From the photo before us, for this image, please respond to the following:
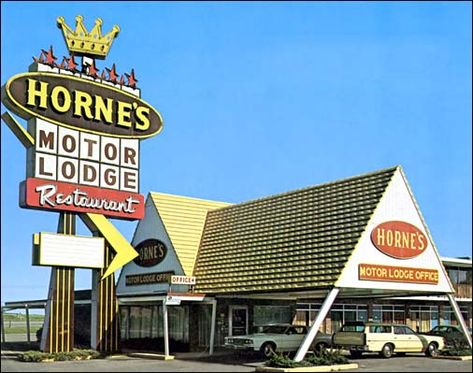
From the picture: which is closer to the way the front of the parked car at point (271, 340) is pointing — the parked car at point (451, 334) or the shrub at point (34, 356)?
the shrub

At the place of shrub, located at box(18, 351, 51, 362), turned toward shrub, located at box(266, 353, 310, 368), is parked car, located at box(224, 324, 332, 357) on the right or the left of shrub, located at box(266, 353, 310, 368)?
left

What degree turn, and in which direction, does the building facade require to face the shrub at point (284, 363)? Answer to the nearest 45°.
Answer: approximately 45° to its right

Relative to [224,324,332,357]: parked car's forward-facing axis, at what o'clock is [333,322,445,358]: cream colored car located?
The cream colored car is roughly at 7 o'clock from the parked car.

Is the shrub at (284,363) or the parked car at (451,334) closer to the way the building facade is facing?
the shrub

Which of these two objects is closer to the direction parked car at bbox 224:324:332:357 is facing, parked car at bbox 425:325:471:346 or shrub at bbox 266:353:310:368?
the shrub

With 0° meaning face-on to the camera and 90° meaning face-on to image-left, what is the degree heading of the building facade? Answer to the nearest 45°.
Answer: approximately 315°

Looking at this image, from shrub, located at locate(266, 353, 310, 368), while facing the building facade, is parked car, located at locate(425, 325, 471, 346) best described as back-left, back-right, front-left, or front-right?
front-right

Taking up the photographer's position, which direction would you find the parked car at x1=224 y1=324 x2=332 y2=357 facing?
facing the viewer and to the left of the viewer

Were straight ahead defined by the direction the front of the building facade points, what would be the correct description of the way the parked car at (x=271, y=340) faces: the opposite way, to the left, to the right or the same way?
to the right

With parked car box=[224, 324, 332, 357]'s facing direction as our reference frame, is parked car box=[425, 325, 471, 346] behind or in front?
behind
